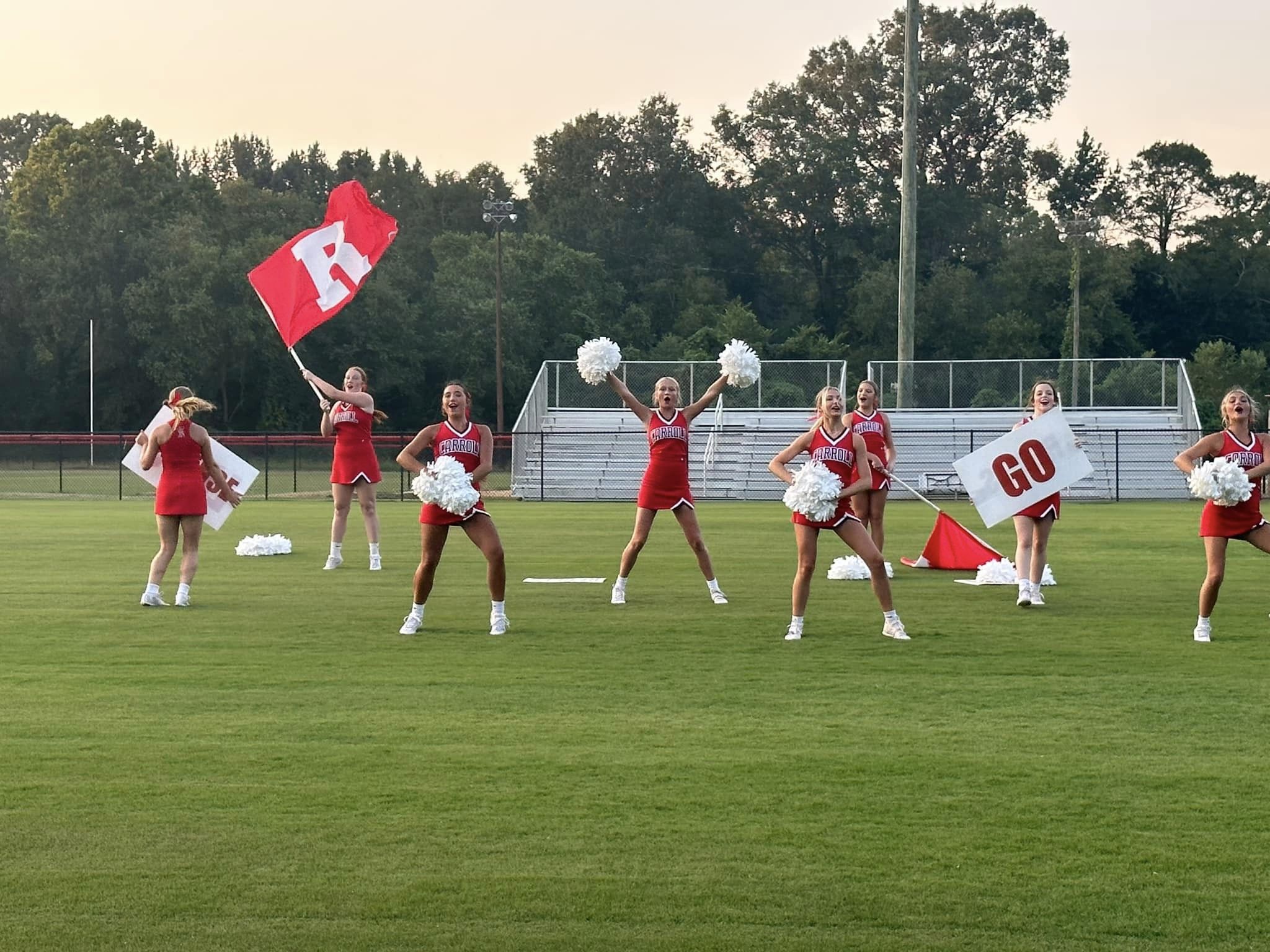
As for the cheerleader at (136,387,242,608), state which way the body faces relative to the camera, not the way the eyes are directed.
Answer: away from the camera

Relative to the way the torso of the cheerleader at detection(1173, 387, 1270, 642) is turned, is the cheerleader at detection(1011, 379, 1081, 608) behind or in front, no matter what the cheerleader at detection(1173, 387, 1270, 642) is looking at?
behind

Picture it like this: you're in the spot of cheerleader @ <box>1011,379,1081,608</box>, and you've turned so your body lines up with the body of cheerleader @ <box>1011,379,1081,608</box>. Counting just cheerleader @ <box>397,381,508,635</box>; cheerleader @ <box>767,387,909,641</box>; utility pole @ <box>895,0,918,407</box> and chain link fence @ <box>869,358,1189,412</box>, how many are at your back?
2

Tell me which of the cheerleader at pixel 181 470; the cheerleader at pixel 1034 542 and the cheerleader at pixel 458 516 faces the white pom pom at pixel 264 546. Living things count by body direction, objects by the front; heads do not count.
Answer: the cheerleader at pixel 181 470

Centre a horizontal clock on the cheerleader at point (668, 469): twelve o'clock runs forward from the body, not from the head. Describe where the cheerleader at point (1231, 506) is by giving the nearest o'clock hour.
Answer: the cheerleader at point (1231, 506) is roughly at 10 o'clock from the cheerleader at point (668, 469).

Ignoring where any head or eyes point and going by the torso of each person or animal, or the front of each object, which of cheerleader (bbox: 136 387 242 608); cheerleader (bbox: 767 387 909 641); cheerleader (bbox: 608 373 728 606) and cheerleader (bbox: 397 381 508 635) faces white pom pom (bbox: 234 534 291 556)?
cheerleader (bbox: 136 387 242 608)

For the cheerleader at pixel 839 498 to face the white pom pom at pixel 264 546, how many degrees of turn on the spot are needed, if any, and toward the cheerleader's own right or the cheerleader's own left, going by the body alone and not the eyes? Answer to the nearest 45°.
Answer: approximately 135° to the cheerleader's own right

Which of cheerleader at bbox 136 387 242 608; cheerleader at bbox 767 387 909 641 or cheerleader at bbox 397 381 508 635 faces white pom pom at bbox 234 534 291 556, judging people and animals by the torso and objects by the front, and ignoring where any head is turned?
cheerleader at bbox 136 387 242 608

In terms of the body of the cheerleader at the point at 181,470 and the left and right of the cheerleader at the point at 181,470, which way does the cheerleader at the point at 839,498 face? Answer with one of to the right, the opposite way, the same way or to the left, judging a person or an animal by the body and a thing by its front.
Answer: the opposite way
